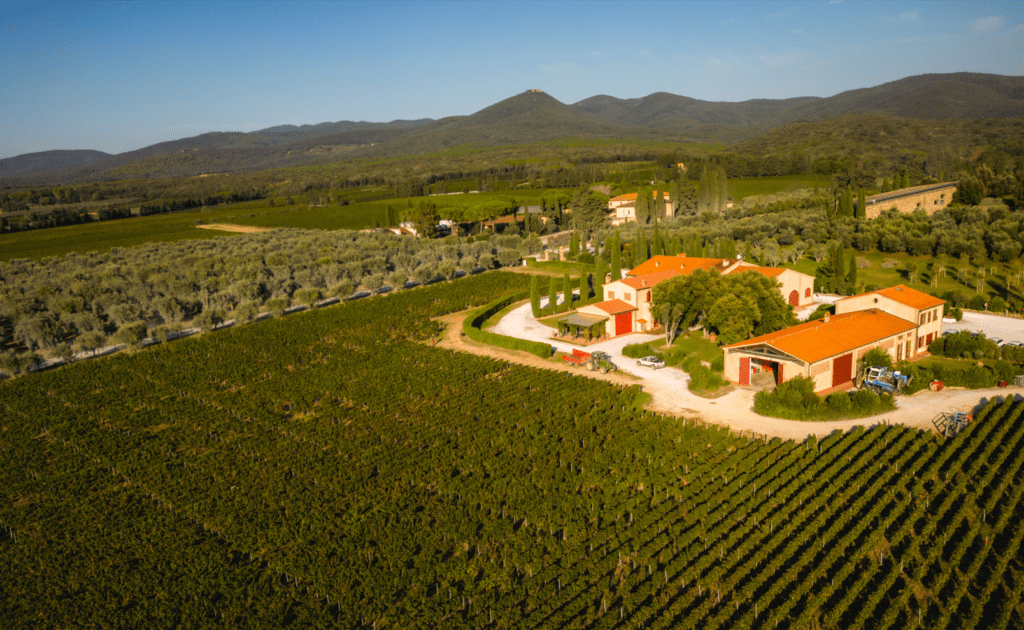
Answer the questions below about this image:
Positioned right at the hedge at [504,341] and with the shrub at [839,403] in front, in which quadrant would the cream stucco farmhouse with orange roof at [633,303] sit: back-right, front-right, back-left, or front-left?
front-left

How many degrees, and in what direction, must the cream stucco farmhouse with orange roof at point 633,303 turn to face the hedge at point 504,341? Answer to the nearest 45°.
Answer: approximately 45° to its right

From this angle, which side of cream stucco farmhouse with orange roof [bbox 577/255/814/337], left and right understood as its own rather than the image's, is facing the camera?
front

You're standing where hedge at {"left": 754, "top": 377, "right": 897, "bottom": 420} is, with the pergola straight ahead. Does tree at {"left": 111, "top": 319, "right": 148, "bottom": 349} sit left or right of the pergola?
left

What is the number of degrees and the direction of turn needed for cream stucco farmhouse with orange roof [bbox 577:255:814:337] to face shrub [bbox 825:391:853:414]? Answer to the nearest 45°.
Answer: approximately 45° to its left

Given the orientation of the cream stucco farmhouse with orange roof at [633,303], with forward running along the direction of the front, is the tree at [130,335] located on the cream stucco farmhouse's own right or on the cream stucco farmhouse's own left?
on the cream stucco farmhouse's own right

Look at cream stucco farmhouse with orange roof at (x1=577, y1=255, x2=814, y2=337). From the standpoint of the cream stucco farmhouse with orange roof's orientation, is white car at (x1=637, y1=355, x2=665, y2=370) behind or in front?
in front

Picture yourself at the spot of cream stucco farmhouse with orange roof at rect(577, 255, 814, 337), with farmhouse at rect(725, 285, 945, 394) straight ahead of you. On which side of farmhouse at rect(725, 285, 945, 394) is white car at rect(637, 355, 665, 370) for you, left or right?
right

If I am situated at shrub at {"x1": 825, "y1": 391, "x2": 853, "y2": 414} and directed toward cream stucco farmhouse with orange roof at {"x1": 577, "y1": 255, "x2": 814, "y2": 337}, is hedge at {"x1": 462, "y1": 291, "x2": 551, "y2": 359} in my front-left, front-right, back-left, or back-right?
front-left

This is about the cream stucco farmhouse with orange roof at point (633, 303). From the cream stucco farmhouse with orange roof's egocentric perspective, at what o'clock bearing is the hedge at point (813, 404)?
The hedge is roughly at 11 o'clock from the cream stucco farmhouse with orange roof.

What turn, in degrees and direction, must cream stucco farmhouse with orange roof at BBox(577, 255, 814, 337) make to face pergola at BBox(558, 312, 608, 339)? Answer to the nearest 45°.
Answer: approximately 45° to its right

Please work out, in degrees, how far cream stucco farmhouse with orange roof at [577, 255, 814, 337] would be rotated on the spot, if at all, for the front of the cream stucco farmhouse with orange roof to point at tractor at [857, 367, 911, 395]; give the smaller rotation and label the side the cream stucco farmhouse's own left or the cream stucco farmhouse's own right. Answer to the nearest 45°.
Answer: approximately 45° to the cream stucco farmhouse's own left

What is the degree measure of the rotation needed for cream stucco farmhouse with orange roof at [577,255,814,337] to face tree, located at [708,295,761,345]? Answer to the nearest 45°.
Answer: approximately 45° to its left
